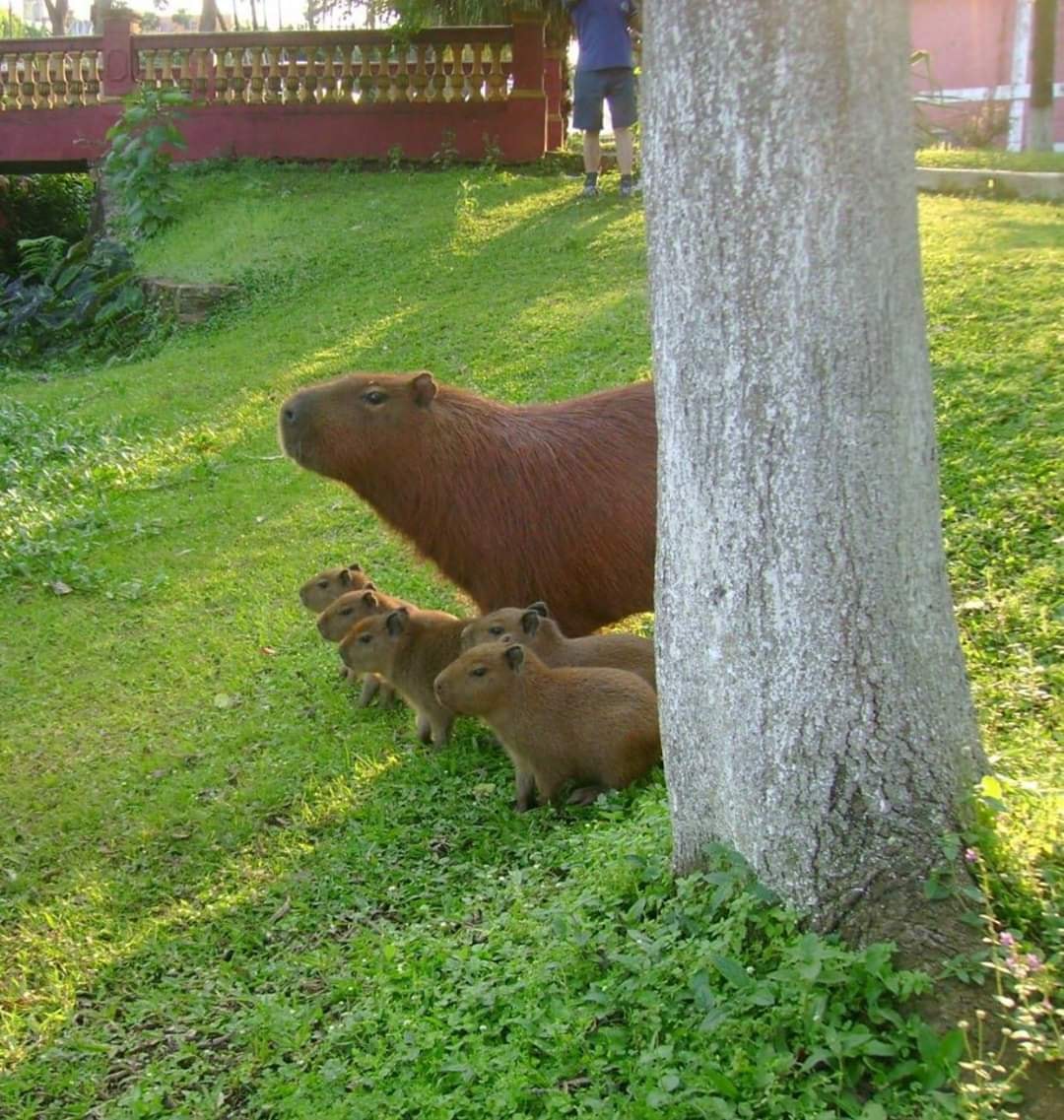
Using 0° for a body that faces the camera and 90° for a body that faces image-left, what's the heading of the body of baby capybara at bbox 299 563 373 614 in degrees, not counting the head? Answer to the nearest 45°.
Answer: approximately 90°

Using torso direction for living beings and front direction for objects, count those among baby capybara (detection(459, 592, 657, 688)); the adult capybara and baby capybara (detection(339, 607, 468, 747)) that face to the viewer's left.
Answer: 3

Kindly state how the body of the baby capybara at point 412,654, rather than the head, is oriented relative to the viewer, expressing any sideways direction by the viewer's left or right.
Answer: facing to the left of the viewer

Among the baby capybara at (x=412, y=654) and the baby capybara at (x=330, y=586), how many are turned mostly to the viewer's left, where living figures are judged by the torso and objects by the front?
2

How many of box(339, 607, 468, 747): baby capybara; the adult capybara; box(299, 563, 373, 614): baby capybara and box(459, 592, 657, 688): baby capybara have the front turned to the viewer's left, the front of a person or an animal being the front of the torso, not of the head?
4

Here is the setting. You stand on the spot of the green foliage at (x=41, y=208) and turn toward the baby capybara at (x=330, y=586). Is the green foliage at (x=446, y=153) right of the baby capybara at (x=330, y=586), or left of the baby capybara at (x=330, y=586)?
left

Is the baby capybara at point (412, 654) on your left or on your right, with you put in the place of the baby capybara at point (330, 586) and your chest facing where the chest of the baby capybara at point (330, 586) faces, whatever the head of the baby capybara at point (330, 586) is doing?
on your left

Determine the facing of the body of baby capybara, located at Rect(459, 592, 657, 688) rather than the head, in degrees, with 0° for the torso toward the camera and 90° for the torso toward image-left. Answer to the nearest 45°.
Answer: approximately 90°

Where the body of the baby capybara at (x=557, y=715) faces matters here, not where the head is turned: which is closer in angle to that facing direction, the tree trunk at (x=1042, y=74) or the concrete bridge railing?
the concrete bridge railing

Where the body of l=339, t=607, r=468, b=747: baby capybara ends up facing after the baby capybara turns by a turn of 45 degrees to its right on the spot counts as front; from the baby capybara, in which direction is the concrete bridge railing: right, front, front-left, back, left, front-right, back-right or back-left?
front-right

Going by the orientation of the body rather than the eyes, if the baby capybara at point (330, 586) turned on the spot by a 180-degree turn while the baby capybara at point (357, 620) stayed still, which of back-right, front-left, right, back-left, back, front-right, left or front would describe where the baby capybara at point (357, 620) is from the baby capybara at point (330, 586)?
right

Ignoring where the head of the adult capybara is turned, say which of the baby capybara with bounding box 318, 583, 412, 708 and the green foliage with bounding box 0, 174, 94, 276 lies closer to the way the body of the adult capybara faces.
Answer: the baby capybara

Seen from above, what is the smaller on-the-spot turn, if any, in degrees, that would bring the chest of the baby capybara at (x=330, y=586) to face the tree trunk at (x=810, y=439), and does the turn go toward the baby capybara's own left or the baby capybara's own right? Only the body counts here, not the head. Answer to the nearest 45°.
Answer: approximately 90° to the baby capybara's own left

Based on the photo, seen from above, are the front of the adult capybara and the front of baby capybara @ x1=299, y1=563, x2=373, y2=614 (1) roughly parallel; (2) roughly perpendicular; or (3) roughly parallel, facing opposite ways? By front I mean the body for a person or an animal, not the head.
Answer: roughly parallel

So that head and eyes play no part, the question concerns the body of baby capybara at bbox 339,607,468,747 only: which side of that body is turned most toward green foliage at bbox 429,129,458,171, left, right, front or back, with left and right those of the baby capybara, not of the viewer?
right

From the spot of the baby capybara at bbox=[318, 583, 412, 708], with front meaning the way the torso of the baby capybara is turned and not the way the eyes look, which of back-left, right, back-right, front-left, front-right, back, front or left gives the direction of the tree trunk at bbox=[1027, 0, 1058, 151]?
back-right

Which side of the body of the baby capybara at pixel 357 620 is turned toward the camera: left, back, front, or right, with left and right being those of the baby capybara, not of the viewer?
left

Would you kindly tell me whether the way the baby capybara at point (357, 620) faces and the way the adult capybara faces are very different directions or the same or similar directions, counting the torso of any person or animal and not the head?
same or similar directions

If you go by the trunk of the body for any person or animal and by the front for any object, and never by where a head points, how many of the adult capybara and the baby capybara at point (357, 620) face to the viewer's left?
2
